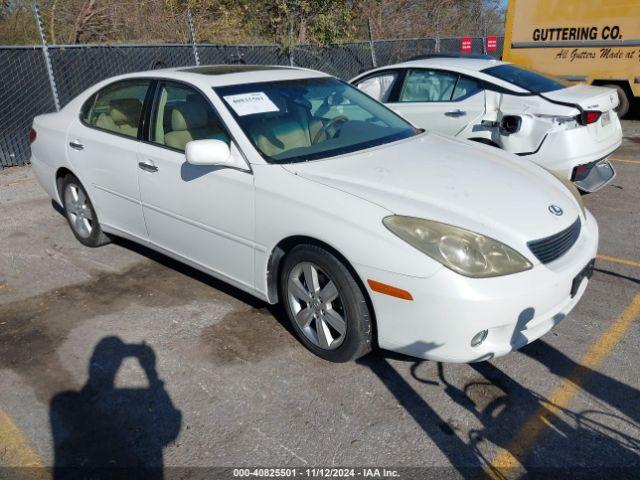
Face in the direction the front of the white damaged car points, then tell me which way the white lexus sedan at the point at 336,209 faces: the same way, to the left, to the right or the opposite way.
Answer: the opposite way

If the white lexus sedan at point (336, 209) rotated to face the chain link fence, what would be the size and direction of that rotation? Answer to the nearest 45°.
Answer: approximately 180°

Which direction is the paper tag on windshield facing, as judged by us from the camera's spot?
facing the viewer and to the right of the viewer

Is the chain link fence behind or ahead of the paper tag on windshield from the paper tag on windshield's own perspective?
behind

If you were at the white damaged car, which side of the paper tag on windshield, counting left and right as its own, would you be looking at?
left

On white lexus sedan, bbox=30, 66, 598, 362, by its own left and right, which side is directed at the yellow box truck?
left

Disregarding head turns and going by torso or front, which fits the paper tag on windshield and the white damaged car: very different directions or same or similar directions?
very different directions

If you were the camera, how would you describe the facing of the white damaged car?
facing away from the viewer and to the left of the viewer
